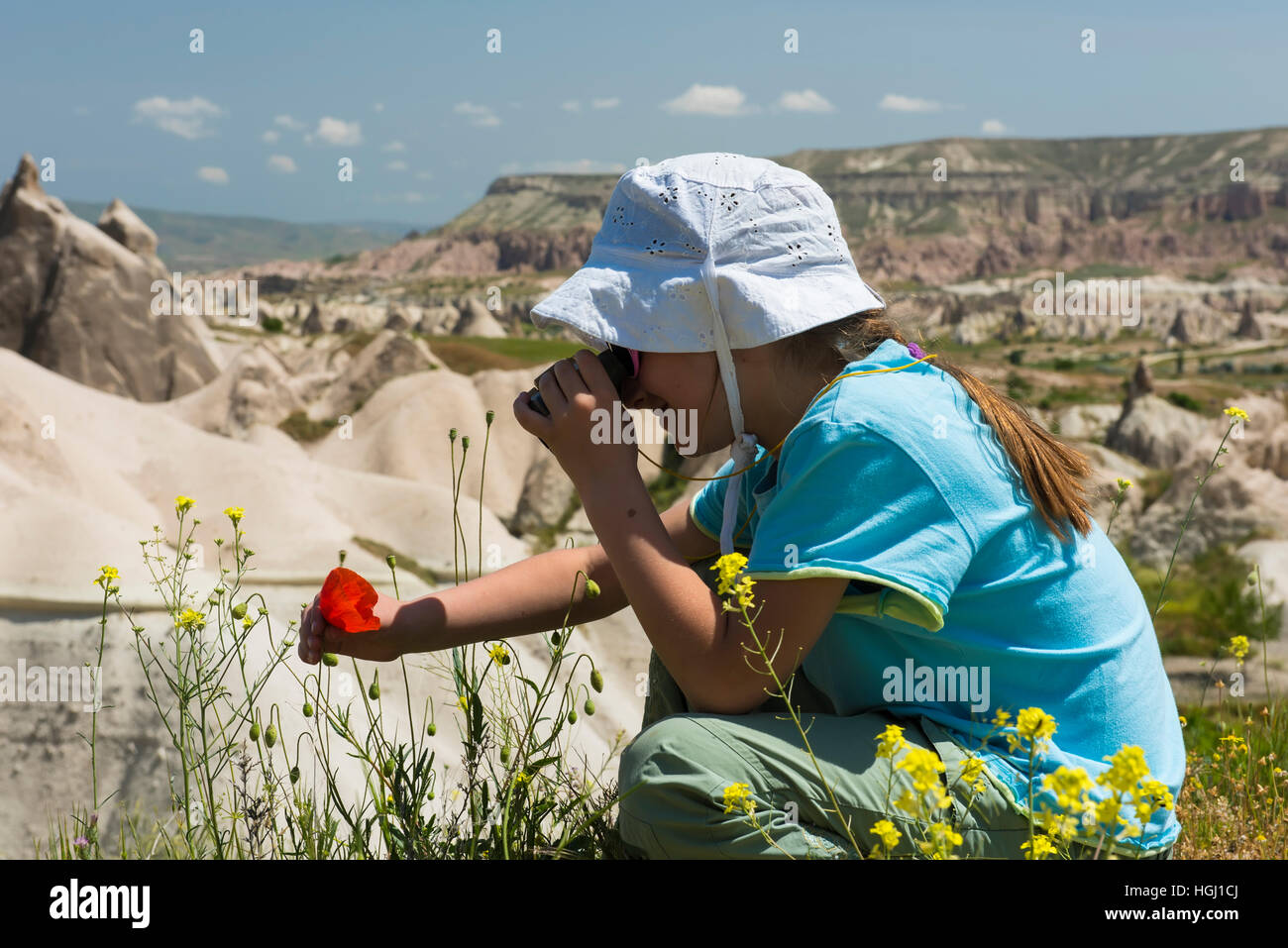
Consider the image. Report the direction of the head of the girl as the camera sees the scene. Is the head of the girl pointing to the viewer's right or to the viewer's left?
to the viewer's left

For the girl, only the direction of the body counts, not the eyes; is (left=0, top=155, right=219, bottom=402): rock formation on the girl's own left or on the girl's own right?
on the girl's own right

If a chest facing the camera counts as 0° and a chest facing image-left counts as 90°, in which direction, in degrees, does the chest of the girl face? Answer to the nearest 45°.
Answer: approximately 90°

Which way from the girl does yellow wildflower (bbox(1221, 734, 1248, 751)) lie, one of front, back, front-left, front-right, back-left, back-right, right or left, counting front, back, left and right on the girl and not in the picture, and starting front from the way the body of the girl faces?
back-right

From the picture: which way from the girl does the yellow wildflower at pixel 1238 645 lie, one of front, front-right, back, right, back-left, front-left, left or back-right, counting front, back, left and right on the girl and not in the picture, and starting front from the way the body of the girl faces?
back-right

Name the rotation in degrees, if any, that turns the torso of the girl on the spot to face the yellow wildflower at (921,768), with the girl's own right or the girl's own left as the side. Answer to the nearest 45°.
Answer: approximately 90° to the girl's own left
